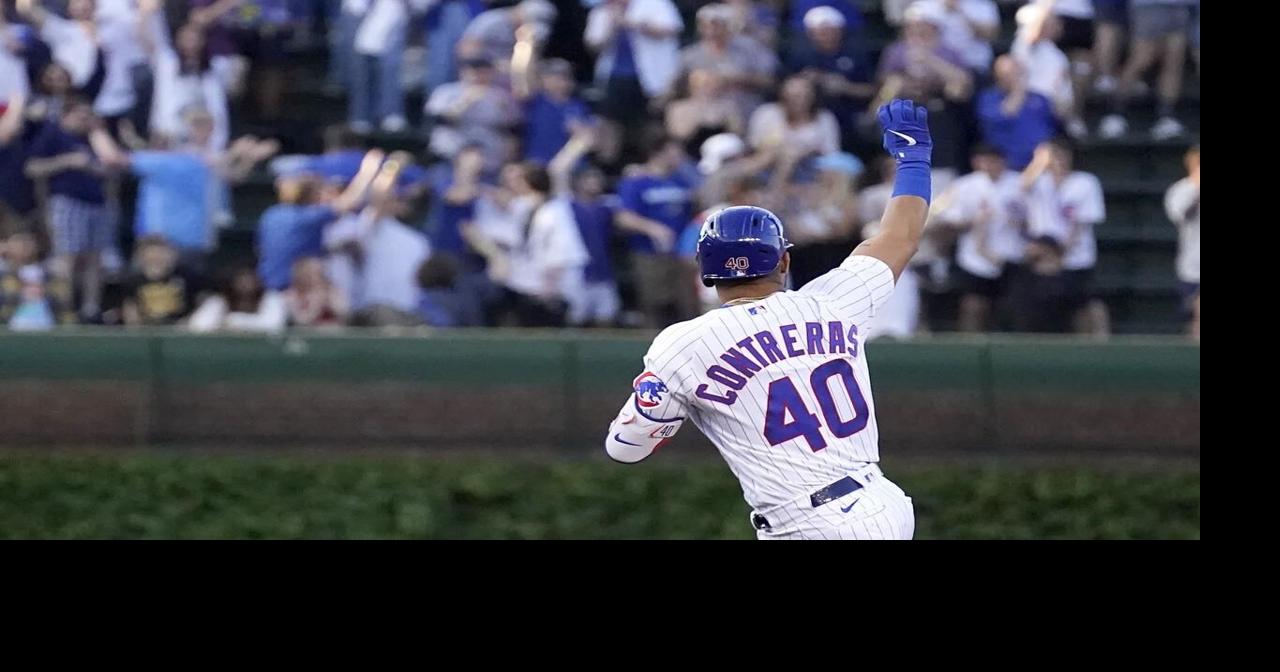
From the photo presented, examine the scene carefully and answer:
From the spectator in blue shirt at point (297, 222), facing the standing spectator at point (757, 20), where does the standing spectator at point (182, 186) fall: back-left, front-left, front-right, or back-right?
back-left

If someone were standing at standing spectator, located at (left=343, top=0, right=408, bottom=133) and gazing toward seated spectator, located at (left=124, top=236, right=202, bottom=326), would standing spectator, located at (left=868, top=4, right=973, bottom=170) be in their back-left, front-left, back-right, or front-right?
back-left

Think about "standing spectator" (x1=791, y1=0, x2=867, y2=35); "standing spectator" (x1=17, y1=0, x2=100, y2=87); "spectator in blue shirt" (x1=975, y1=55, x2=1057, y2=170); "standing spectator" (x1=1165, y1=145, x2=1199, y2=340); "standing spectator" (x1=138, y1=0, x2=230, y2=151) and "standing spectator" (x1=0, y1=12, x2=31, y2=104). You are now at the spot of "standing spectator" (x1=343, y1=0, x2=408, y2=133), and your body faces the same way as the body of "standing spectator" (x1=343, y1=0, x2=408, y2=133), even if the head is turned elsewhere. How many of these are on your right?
3

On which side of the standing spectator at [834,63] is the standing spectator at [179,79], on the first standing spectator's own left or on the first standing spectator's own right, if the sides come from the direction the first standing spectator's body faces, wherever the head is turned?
on the first standing spectator's own right

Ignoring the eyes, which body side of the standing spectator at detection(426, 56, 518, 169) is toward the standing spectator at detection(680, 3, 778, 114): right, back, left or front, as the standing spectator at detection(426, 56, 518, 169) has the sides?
left

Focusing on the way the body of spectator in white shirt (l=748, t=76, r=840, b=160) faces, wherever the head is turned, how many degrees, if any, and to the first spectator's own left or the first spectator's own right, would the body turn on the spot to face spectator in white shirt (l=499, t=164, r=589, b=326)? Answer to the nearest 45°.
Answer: approximately 90° to the first spectator's own right

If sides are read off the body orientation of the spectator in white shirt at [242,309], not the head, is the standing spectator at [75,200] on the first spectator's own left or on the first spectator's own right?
on the first spectator's own right

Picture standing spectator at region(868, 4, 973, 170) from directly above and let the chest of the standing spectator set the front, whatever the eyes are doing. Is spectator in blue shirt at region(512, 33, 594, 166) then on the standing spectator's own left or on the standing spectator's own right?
on the standing spectator's own right
